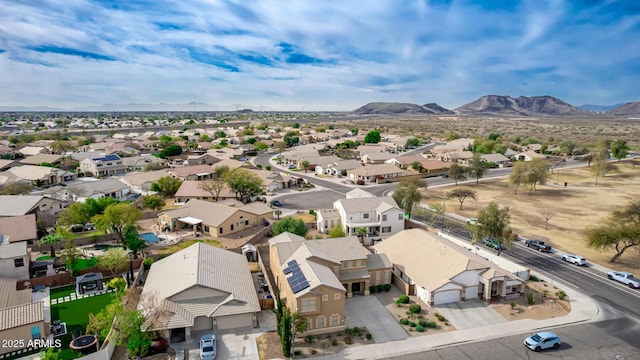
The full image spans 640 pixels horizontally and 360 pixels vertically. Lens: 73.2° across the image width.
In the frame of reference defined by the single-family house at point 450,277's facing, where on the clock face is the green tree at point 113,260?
The green tree is roughly at 4 o'clock from the single-family house.

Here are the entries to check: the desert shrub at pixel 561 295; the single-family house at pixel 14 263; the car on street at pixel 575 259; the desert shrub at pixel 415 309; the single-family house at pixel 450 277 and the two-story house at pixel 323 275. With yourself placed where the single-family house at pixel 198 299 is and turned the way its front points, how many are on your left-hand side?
5

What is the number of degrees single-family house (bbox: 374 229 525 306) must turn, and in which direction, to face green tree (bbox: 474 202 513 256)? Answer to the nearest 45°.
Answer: approximately 135° to its left

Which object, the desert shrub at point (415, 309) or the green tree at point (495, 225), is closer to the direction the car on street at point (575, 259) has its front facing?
the green tree

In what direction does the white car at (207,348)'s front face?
away from the camera

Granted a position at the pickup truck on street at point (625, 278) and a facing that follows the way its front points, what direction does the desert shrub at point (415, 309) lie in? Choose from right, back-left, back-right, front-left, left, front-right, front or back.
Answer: left

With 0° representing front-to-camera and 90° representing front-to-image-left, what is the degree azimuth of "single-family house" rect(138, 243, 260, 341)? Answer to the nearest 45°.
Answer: approximately 0°

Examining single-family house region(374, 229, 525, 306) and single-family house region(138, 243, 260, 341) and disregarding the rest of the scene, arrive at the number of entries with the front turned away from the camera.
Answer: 0

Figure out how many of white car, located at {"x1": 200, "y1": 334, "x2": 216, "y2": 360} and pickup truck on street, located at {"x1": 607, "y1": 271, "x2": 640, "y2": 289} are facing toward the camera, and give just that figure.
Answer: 0

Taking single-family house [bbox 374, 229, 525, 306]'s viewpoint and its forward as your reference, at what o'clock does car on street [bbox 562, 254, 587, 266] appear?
The car on street is roughly at 9 o'clock from the single-family house.

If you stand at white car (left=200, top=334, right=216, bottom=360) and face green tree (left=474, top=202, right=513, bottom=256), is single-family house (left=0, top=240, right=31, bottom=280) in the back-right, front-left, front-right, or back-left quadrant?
back-left

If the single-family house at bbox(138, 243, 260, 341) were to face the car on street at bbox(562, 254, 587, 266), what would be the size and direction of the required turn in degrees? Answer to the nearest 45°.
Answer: approximately 90° to its left

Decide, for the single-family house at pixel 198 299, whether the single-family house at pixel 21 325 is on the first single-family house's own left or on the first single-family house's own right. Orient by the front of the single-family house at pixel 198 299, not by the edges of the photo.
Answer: on the first single-family house's own right

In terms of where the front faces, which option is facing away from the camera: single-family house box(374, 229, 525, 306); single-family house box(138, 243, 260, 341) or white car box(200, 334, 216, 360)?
the white car

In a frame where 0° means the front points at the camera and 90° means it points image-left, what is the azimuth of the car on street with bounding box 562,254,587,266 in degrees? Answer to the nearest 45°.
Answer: approximately 135°

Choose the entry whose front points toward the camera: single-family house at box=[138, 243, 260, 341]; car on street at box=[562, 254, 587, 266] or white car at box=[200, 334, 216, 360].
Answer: the single-family house

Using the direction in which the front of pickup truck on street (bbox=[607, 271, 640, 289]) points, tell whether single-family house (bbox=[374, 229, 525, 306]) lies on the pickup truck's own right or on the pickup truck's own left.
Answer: on the pickup truck's own left

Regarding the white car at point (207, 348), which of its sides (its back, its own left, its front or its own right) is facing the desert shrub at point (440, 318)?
right

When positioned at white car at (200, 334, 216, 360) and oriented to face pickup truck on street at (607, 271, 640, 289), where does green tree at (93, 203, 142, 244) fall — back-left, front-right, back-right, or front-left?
back-left

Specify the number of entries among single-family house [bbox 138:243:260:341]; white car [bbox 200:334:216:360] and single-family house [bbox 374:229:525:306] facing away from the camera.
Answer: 1

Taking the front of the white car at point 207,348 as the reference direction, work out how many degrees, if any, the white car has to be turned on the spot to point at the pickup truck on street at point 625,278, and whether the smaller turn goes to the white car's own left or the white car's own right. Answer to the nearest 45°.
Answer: approximately 90° to the white car's own right
